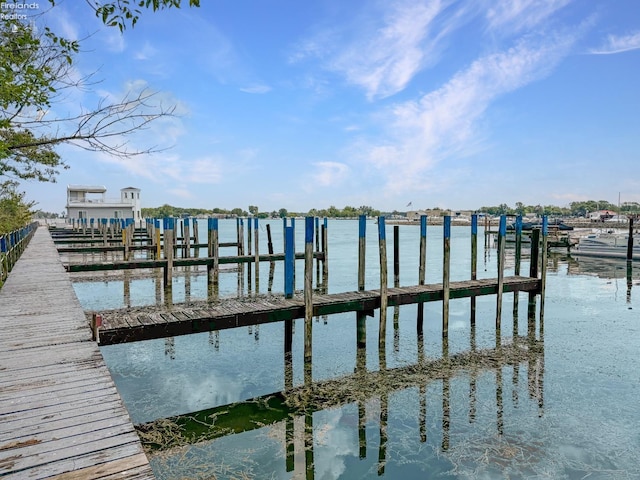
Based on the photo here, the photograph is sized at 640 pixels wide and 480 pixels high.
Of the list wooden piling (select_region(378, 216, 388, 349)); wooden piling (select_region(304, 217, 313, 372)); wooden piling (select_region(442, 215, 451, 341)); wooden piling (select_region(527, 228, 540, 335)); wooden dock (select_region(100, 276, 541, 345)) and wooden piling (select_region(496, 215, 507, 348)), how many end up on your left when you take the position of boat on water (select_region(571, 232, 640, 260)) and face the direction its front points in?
6

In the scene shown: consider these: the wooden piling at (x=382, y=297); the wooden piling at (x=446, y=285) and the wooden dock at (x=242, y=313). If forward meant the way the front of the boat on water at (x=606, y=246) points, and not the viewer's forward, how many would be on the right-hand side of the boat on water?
0

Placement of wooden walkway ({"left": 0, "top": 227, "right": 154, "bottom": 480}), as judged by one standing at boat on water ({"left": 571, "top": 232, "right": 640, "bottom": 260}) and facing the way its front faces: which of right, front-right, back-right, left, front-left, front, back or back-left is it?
left

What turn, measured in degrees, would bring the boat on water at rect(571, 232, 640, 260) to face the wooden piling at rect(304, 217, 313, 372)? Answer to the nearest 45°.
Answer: approximately 90° to its left

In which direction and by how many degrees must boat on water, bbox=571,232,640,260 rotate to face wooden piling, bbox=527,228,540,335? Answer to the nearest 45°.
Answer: approximately 90° to its left

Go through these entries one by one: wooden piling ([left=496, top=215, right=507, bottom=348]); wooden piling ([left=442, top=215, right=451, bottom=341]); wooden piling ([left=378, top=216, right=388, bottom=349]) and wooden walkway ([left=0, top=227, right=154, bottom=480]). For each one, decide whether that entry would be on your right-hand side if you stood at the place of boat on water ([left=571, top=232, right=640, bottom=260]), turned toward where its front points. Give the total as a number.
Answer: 0

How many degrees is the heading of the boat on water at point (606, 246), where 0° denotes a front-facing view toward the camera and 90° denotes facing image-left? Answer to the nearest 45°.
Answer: approximately 90°

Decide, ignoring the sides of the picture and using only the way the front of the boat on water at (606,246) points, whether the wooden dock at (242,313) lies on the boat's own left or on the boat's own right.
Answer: on the boat's own left

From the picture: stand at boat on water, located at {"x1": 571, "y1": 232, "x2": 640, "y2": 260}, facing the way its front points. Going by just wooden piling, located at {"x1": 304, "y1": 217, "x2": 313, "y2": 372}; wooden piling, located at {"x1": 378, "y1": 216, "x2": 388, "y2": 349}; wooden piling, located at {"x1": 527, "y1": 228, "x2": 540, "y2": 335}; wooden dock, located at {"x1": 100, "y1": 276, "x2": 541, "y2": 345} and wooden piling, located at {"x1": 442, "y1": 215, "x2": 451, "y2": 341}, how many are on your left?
5

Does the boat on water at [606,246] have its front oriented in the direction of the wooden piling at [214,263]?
no

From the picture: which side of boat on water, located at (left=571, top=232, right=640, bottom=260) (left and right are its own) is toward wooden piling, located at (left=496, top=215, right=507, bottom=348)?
left

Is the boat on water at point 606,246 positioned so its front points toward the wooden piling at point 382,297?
no
